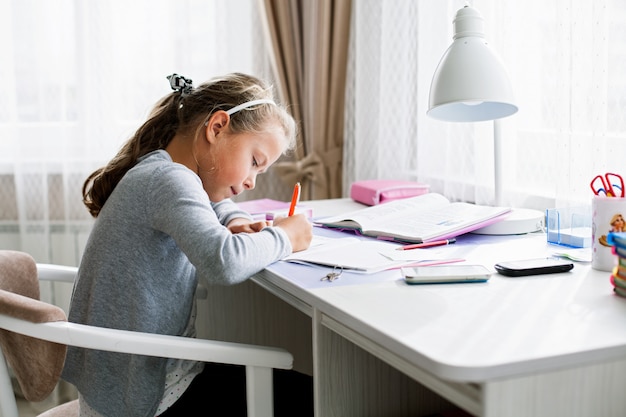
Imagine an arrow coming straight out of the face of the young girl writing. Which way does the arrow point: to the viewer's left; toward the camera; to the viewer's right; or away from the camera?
to the viewer's right

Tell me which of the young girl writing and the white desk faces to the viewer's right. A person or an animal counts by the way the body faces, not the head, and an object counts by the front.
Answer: the young girl writing

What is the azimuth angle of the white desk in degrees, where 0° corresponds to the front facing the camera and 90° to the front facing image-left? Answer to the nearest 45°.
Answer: approximately 45°

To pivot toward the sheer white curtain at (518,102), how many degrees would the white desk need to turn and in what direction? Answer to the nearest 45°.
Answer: approximately 135° to its right

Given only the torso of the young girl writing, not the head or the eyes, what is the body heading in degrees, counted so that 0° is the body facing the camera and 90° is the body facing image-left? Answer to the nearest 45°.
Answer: approximately 270°

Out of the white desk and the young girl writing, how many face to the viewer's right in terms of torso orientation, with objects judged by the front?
1

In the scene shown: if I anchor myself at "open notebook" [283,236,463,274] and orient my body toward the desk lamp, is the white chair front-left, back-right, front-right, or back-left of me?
back-left
